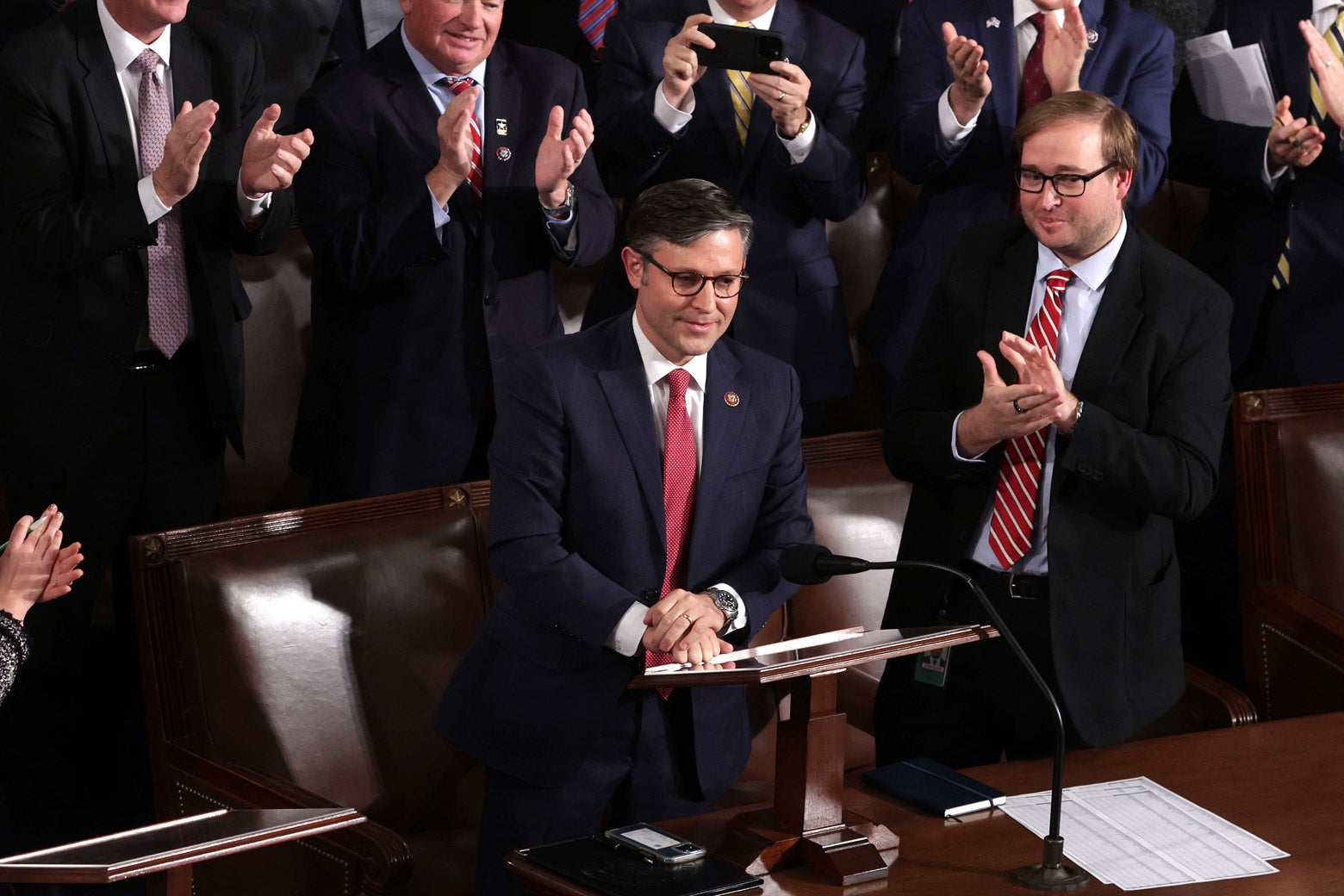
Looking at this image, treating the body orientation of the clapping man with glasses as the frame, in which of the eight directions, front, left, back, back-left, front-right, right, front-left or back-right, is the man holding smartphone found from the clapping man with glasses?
right

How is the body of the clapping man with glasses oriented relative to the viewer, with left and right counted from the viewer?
facing the viewer and to the left of the viewer

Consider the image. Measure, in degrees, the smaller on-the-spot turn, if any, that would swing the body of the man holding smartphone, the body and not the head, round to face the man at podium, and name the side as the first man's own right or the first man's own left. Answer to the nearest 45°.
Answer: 0° — they already face them

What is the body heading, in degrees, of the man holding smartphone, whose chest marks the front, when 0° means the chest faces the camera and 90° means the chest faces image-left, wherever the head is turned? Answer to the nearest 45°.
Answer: approximately 0°

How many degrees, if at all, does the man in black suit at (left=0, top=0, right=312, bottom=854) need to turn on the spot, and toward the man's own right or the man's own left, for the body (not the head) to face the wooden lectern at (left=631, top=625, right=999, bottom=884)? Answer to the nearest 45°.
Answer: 0° — they already face it

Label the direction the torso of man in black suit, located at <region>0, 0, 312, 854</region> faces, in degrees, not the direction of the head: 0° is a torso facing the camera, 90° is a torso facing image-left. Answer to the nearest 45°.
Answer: approximately 315°

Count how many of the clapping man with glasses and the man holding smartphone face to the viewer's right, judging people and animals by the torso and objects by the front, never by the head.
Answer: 0

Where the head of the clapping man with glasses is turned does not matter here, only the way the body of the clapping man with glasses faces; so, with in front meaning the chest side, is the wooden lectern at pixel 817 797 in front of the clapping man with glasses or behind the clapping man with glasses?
in front

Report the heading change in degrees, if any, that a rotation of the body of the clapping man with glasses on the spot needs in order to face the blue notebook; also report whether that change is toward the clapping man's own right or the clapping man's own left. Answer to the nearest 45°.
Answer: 0° — they already face it

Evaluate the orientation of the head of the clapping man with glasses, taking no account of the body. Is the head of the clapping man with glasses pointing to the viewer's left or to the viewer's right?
to the viewer's left

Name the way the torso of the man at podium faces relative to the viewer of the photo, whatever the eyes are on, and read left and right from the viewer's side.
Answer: facing the viewer and to the right of the viewer

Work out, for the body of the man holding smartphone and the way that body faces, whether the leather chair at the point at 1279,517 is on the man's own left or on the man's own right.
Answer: on the man's own left

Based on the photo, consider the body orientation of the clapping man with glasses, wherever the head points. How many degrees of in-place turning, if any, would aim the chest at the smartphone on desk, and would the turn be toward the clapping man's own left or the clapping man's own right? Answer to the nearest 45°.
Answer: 0° — they already face it

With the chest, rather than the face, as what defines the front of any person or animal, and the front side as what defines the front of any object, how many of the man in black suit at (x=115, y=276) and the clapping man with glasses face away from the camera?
0

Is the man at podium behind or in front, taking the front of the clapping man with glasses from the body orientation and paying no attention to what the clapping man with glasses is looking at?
in front
